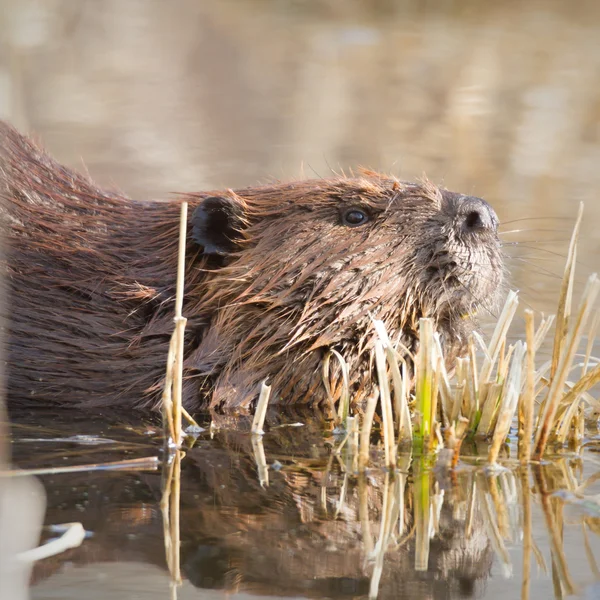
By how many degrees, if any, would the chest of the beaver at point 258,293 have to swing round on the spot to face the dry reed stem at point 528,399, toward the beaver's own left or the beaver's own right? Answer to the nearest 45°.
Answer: approximately 45° to the beaver's own right

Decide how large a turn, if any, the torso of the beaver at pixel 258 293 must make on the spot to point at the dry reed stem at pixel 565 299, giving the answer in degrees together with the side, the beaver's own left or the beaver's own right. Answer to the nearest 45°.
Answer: approximately 45° to the beaver's own right

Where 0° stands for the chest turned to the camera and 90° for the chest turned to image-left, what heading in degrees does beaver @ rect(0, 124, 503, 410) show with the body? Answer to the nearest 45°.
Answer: approximately 270°

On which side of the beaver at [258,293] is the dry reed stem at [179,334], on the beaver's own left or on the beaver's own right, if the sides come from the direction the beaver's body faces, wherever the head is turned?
on the beaver's own right
